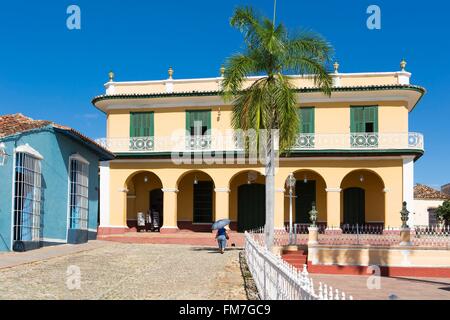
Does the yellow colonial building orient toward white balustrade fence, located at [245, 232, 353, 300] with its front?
yes

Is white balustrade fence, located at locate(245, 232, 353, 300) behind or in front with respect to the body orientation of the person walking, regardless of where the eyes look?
behind

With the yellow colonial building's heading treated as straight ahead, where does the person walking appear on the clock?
The person walking is roughly at 12 o'clock from the yellow colonial building.

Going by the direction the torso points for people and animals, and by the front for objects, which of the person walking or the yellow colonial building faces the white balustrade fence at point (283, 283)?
the yellow colonial building

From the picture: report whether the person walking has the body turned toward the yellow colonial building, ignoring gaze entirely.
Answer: yes

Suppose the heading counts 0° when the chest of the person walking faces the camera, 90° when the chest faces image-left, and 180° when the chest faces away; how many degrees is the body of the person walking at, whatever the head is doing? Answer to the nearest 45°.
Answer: approximately 180°

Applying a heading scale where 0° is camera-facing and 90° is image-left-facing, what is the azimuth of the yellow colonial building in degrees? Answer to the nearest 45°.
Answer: approximately 0°

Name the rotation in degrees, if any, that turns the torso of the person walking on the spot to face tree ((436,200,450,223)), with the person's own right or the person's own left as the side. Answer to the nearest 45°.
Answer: approximately 45° to the person's own right

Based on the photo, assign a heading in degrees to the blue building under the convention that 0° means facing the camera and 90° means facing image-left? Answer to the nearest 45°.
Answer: approximately 315°

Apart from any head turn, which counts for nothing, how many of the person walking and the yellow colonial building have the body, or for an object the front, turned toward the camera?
1

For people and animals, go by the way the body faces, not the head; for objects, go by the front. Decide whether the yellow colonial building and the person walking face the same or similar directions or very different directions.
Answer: very different directions
